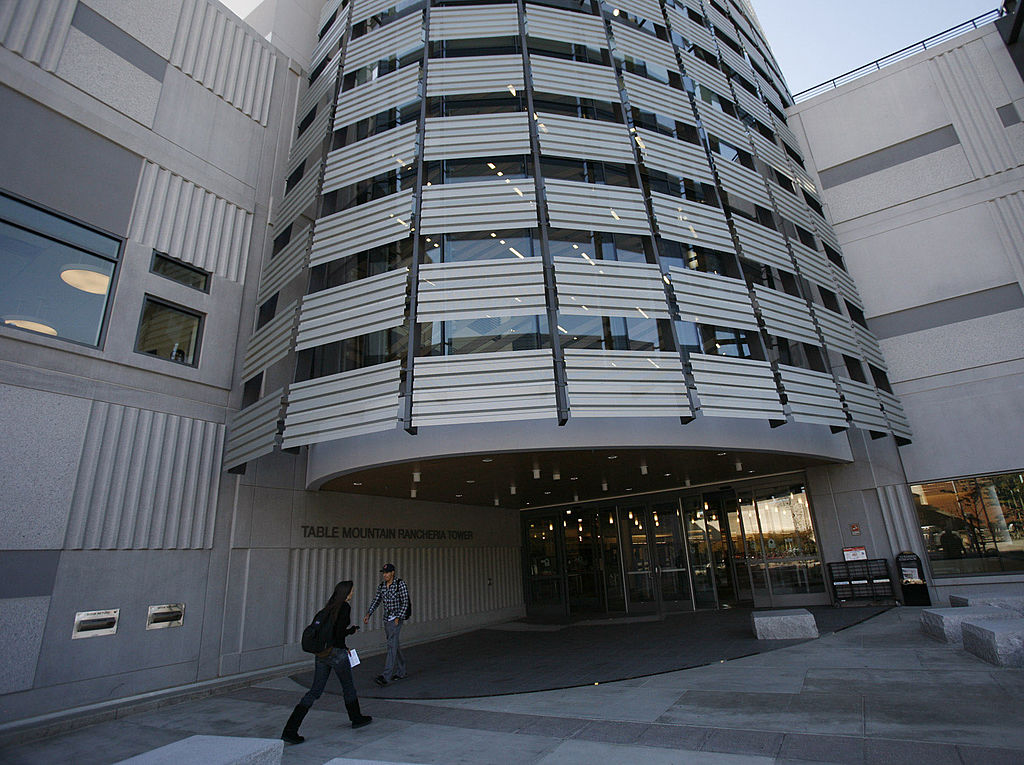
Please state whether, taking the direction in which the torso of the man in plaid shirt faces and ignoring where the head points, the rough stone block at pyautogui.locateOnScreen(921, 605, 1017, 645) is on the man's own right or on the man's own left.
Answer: on the man's own left

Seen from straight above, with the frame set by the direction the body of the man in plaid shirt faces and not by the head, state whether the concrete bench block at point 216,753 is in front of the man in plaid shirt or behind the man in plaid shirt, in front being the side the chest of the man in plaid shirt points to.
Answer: in front

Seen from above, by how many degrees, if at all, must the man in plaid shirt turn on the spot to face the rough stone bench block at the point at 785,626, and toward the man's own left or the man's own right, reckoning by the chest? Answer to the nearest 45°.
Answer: approximately 135° to the man's own left

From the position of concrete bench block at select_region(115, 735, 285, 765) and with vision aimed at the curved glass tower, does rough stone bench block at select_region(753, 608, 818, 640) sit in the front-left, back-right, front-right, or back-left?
front-right

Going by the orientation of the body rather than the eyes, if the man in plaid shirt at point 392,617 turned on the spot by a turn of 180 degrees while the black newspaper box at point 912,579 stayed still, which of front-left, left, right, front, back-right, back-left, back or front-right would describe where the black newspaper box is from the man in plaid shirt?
front-right

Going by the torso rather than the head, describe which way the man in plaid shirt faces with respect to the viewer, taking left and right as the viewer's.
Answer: facing the viewer and to the left of the viewer

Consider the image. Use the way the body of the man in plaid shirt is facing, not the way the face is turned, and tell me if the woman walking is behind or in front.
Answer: in front

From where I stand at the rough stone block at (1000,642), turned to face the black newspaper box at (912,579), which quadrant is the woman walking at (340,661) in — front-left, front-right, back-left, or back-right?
back-left

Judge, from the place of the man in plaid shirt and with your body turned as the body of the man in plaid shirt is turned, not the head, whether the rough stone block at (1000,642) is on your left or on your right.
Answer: on your left

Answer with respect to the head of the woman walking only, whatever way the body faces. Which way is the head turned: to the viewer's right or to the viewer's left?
to the viewer's right
